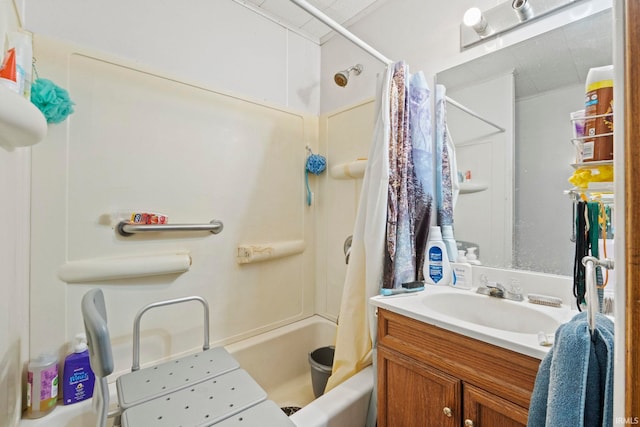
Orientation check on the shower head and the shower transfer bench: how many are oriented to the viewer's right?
1

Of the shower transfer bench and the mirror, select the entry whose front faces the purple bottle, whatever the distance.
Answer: the mirror

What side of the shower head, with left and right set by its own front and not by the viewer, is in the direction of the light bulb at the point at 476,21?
left

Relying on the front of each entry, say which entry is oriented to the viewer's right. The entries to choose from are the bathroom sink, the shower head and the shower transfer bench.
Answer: the shower transfer bench

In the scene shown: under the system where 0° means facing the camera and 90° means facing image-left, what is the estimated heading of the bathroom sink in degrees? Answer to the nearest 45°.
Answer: approximately 45°

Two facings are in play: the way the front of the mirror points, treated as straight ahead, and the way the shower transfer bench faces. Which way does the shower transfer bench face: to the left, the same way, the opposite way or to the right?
the opposite way

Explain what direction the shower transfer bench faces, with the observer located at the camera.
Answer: facing to the right of the viewer

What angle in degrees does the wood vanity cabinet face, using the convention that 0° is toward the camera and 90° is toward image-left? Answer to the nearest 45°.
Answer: approximately 45°
